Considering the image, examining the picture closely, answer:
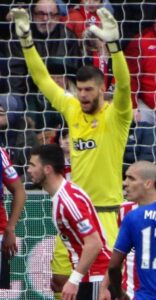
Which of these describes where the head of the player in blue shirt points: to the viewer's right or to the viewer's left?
to the viewer's left

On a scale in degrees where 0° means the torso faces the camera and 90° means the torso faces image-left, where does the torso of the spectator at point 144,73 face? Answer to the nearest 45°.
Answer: approximately 0°

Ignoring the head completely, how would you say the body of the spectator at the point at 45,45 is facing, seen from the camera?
toward the camera

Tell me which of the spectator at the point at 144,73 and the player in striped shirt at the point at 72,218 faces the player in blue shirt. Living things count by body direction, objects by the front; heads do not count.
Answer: the spectator

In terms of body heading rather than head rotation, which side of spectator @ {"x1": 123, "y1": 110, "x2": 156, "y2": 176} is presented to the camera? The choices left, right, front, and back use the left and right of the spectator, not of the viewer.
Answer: front

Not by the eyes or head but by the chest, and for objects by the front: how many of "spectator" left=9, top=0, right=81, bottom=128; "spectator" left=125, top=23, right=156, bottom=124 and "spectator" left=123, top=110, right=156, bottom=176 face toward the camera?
3

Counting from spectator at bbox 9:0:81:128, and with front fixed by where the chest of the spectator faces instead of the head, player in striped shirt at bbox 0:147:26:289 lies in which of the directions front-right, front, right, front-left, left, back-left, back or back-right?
front

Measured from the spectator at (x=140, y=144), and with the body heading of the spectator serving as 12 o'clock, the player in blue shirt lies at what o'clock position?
The player in blue shirt is roughly at 12 o'clock from the spectator.

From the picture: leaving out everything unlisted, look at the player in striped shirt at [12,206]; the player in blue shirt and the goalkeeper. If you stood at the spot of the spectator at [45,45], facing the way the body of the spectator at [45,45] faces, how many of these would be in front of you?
3

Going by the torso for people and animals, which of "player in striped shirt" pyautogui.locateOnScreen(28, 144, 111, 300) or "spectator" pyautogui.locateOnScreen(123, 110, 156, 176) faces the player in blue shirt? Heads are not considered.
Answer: the spectator

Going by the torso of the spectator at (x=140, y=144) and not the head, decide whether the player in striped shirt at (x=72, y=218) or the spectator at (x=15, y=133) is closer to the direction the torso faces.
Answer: the player in striped shirt
